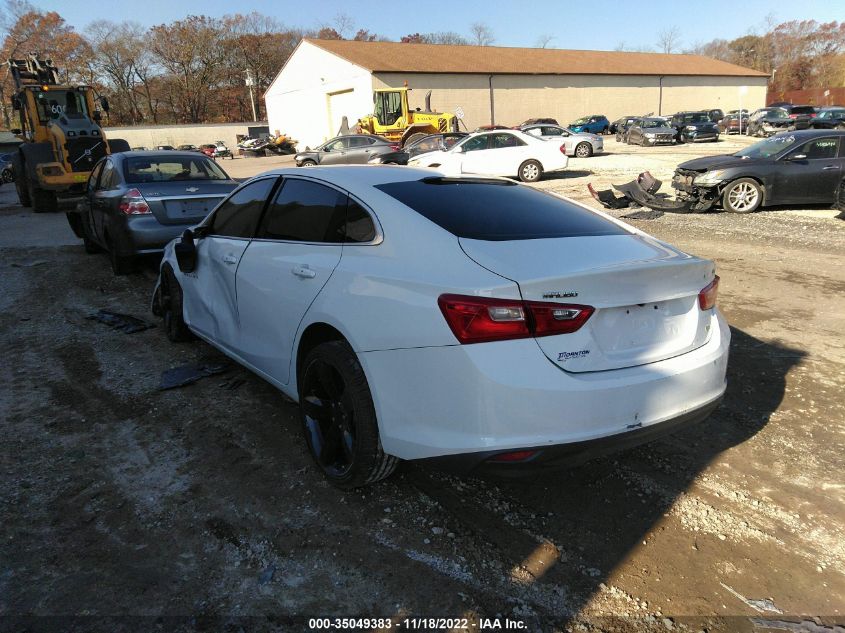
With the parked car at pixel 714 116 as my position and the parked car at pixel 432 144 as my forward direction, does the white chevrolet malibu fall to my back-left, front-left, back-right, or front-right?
front-left

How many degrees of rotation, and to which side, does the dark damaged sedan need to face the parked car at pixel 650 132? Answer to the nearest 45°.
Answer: approximately 135° to its right

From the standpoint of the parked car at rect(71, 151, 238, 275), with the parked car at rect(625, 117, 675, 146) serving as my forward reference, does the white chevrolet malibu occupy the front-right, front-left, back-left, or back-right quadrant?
back-right

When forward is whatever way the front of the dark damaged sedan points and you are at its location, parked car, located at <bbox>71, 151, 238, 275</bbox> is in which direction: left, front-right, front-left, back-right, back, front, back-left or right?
front

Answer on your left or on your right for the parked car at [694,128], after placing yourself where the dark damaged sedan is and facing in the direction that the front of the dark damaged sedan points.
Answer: on your right

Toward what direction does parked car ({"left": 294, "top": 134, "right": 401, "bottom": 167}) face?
to the viewer's left

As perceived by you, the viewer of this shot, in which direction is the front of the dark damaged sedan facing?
facing the viewer and to the left of the viewer

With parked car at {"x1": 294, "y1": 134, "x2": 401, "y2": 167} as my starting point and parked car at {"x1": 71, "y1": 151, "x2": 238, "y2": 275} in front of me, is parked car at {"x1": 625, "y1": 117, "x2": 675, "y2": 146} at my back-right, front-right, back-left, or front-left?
back-left

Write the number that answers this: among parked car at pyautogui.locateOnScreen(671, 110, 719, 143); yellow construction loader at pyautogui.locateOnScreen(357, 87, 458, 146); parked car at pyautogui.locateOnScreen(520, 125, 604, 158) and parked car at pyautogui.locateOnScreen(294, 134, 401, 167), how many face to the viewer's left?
2

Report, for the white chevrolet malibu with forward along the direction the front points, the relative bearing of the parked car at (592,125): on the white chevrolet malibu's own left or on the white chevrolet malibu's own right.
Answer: on the white chevrolet malibu's own right

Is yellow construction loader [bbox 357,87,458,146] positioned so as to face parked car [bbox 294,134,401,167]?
no

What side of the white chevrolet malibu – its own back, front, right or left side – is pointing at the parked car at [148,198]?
front

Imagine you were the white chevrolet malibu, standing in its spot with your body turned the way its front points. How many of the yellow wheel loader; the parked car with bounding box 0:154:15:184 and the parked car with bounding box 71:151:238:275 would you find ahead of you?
3

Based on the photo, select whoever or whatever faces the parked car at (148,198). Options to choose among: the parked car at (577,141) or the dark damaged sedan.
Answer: the dark damaged sedan

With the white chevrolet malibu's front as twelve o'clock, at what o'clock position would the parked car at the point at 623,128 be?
The parked car is roughly at 2 o'clock from the white chevrolet malibu.

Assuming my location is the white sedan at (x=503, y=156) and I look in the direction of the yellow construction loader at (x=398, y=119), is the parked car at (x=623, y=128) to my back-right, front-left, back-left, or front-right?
front-right

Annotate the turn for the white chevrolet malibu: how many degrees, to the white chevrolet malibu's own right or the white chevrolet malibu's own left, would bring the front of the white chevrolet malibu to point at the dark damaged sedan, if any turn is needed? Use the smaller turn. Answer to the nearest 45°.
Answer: approximately 90° to the white chevrolet malibu's own right
